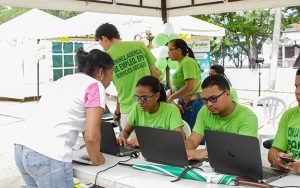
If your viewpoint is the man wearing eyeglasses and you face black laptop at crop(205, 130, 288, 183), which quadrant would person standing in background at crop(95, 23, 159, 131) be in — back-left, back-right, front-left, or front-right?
back-right

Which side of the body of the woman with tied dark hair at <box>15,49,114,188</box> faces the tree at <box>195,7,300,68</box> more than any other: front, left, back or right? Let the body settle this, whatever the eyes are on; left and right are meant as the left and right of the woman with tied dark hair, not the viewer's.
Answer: front

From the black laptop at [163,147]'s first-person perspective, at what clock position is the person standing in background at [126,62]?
The person standing in background is roughly at 10 o'clock from the black laptop.

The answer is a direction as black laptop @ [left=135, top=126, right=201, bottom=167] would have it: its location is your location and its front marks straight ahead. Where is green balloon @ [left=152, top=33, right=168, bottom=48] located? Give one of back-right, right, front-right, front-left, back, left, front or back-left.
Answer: front-left

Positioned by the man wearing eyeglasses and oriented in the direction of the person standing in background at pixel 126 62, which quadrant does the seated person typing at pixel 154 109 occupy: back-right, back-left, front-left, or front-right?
front-left

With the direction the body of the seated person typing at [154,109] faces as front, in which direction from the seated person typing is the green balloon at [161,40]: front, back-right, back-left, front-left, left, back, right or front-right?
back-right

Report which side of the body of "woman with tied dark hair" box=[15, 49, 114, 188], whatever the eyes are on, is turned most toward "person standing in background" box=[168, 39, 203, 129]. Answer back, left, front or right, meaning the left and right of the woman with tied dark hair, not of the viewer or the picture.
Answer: front

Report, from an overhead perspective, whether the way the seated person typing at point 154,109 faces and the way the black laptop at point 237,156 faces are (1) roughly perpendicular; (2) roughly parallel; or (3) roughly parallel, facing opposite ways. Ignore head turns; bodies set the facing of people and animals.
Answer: roughly parallel, facing opposite ways

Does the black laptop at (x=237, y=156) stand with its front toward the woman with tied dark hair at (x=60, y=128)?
no

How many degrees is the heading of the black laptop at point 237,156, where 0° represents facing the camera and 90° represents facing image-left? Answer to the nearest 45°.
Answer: approximately 225°

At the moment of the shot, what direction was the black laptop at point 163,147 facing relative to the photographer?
facing away from the viewer and to the right of the viewer

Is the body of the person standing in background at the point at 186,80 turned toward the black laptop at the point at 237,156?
no

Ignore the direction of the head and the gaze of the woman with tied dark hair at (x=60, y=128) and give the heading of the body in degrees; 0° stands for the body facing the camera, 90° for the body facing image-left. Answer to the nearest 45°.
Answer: approximately 225°
